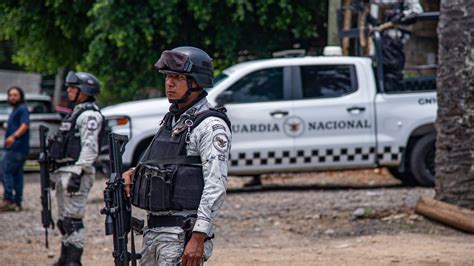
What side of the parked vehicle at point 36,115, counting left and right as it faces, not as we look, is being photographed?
left

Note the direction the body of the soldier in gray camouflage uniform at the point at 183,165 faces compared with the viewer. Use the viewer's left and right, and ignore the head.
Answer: facing the viewer and to the left of the viewer

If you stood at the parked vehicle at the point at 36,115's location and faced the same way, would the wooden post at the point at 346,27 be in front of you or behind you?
behind

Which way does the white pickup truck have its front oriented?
to the viewer's left

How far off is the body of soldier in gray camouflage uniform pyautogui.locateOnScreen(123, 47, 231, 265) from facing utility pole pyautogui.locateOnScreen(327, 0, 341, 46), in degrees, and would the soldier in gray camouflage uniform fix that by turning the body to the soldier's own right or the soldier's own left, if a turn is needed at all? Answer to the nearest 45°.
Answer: approximately 135° to the soldier's own right

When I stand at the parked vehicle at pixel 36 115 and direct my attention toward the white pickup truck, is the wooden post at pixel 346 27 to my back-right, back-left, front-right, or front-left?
front-left
